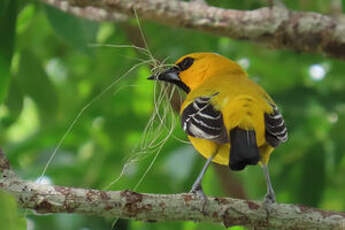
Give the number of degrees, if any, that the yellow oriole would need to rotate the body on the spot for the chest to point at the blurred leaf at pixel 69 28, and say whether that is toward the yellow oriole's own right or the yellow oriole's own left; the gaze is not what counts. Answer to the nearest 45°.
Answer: approximately 45° to the yellow oriole's own left

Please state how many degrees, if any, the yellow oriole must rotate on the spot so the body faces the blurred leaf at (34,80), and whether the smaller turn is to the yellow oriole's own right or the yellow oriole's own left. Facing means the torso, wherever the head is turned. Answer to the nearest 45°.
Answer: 0° — it already faces it

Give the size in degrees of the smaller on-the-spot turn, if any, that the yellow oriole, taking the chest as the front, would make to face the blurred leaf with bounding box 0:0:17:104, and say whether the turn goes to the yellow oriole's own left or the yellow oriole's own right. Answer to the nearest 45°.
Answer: approximately 45° to the yellow oriole's own left

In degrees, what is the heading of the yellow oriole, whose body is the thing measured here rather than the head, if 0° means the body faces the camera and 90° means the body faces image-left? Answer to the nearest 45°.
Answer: approximately 135°
